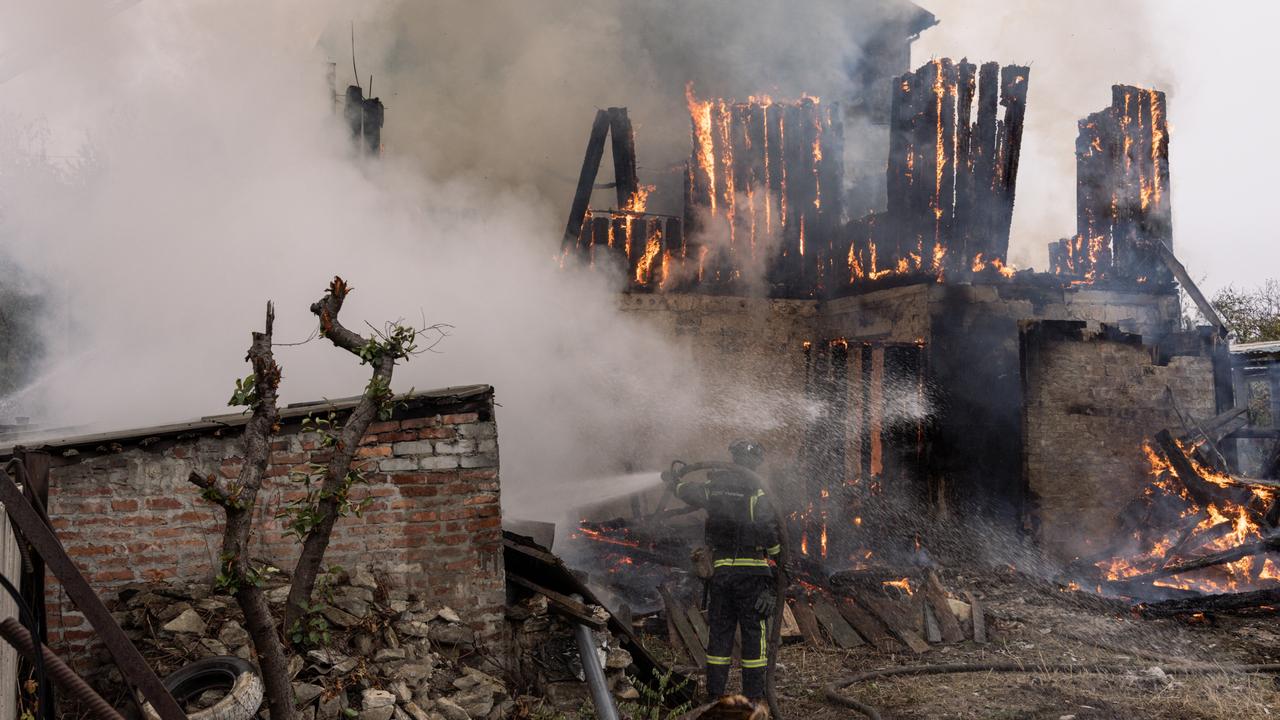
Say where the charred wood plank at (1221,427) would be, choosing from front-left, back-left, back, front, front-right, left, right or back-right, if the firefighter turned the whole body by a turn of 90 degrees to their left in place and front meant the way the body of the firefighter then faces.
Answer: back

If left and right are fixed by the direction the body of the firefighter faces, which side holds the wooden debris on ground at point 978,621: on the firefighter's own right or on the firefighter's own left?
on the firefighter's own right

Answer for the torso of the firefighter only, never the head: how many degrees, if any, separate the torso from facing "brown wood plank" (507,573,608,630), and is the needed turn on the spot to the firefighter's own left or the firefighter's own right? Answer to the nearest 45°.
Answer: approximately 90° to the firefighter's own left

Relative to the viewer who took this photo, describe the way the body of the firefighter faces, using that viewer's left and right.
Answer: facing away from the viewer and to the left of the viewer

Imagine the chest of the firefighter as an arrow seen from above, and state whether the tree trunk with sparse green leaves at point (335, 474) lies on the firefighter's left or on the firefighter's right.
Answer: on the firefighter's left

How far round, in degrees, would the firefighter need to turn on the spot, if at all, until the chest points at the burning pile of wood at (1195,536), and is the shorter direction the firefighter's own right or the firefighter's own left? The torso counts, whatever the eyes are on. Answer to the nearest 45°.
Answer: approximately 90° to the firefighter's own right

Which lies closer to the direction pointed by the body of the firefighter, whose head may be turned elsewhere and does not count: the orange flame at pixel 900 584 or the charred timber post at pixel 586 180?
the charred timber post

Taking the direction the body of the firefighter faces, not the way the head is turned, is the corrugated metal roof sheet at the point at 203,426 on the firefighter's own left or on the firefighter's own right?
on the firefighter's own left

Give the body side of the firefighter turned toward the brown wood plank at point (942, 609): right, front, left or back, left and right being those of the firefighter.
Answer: right

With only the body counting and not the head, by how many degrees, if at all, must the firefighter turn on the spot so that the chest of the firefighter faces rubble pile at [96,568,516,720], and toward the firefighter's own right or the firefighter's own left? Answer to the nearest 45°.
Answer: approximately 90° to the firefighter's own left

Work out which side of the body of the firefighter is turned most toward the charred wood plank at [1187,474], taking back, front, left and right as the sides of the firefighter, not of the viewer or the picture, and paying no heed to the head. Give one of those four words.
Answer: right

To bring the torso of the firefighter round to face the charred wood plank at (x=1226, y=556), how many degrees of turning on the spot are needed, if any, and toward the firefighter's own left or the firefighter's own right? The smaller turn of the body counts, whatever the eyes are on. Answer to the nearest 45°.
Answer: approximately 90° to the firefighter's own right
